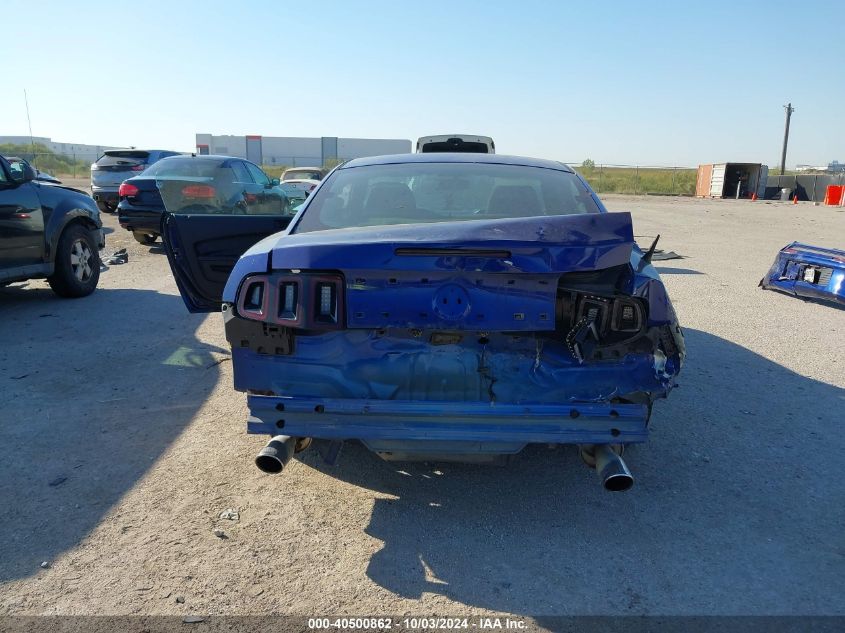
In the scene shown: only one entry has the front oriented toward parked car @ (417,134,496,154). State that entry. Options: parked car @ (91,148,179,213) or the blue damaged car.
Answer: the blue damaged car

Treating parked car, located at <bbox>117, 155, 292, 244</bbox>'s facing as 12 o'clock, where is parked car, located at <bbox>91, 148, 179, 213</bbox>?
parked car, located at <bbox>91, 148, 179, 213</bbox> is roughly at 10 o'clock from parked car, located at <bbox>117, 155, 292, 244</bbox>.

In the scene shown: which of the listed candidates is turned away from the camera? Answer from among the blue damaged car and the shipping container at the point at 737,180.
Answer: the blue damaged car

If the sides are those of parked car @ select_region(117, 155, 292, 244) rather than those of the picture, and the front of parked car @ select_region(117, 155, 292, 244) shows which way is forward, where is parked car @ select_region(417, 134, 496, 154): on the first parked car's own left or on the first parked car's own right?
on the first parked car's own right

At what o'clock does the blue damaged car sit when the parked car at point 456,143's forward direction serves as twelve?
The blue damaged car is roughly at 6 o'clock from the parked car.

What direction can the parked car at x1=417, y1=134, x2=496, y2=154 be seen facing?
away from the camera

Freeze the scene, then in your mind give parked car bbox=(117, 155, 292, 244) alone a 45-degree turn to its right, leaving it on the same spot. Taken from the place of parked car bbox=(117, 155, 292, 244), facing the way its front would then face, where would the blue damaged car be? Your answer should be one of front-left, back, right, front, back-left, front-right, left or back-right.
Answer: right

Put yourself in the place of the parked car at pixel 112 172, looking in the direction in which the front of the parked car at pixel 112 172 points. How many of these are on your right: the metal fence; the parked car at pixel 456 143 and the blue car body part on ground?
2

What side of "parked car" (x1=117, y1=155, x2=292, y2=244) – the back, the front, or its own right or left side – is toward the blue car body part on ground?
right

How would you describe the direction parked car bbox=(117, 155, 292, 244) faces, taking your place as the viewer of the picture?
facing away from the viewer and to the right of the viewer

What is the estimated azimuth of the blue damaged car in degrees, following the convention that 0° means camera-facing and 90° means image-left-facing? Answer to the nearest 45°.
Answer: approximately 180°

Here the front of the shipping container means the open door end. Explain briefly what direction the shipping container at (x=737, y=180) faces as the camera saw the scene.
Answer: facing the viewer
